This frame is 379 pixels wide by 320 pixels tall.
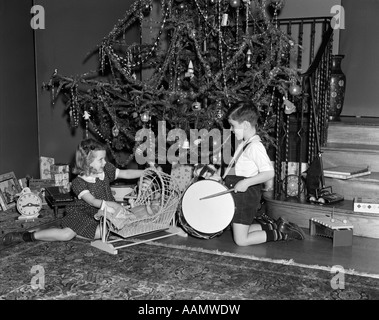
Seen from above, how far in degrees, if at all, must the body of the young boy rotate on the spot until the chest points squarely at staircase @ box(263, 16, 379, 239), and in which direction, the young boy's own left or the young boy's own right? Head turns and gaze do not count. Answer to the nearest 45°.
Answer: approximately 135° to the young boy's own right

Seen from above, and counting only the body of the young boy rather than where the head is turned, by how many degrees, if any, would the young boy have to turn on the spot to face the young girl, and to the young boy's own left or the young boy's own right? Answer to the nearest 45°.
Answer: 0° — they already face them

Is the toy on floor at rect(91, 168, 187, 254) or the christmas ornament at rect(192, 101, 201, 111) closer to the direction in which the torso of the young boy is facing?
the toy on floor

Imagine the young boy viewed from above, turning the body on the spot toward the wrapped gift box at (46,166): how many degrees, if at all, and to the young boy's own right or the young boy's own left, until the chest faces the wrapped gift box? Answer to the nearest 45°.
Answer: approximately 45° to the young boy's own right

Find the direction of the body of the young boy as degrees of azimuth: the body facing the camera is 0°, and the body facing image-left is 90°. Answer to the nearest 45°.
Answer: approximately 90°

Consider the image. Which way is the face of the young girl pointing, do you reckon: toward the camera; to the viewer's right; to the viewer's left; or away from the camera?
to the viewer's right

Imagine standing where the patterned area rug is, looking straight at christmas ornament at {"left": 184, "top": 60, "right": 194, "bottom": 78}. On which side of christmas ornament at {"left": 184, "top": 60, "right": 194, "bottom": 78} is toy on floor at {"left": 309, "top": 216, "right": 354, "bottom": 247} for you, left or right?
right
